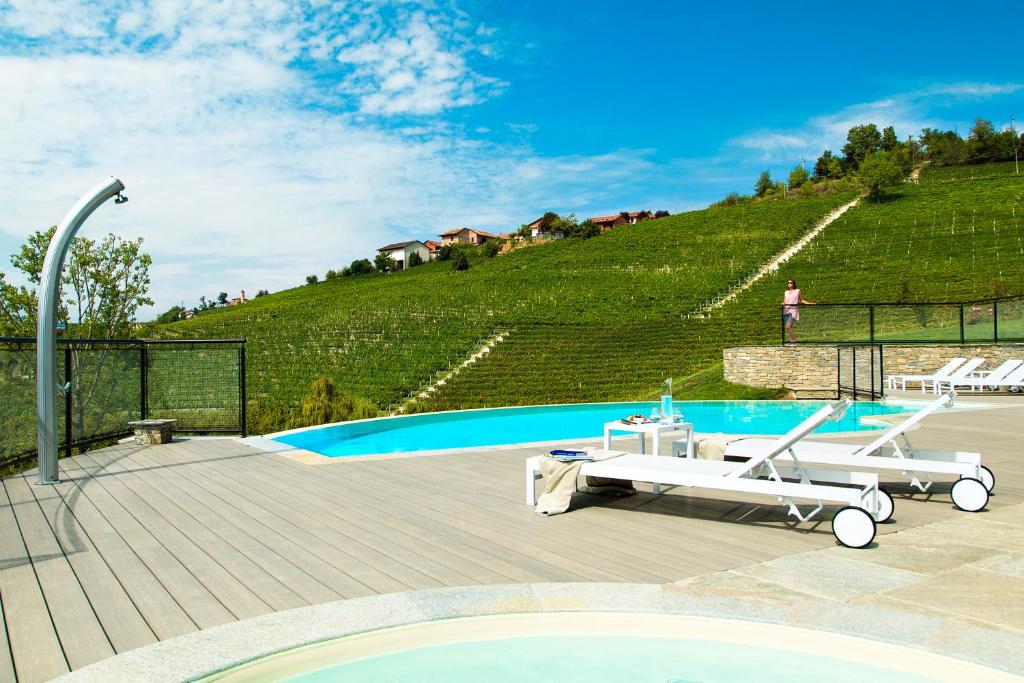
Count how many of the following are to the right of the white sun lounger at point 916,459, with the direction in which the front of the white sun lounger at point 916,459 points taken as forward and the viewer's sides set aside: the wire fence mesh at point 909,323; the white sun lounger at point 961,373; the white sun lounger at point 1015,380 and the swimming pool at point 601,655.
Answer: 3

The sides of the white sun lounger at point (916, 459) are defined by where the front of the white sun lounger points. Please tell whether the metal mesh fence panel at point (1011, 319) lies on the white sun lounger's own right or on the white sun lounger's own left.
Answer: on the white sun lounger's own right

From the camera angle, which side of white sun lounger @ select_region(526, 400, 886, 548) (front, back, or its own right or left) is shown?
left

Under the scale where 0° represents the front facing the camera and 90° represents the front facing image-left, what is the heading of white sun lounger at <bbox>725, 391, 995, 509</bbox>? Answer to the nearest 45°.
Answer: approximately 90°

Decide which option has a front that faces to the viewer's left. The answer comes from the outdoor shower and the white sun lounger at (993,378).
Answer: the white sun lounger

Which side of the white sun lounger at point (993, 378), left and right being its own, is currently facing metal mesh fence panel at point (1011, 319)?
right

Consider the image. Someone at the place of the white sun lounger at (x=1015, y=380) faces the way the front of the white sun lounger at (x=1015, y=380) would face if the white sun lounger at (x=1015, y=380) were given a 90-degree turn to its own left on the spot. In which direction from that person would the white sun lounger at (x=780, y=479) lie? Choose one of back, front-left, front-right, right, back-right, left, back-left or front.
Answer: front

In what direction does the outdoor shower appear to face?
to the viewer's right

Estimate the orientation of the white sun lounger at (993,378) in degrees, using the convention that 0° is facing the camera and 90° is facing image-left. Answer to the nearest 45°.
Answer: approximately 90°

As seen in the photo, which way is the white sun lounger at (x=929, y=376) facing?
to the viewer's left
